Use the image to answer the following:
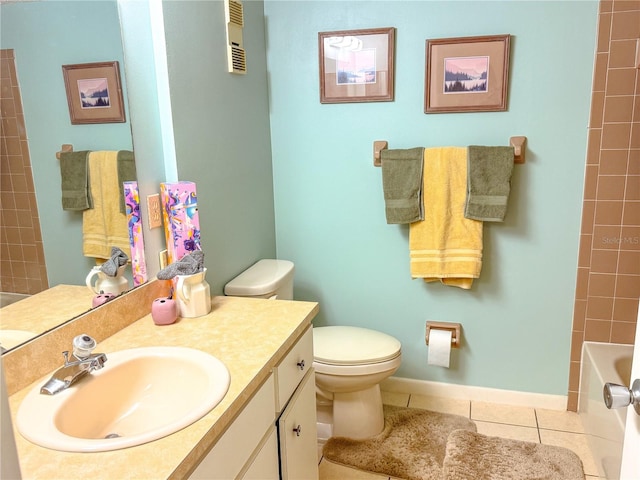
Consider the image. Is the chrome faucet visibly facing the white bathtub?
yes

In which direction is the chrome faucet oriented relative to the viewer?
to the viewer's right

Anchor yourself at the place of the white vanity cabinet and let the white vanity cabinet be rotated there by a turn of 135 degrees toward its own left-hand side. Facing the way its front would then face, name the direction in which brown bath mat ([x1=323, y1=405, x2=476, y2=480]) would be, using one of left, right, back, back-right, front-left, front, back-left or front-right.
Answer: right

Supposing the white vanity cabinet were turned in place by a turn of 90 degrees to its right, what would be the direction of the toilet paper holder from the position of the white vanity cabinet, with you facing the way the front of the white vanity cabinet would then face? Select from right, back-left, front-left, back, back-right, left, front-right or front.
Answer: back-left

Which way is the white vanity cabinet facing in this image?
to the viewer's right

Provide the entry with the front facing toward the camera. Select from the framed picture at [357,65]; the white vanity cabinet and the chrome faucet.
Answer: the framed picture

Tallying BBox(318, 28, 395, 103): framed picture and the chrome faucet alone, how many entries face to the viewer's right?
1
